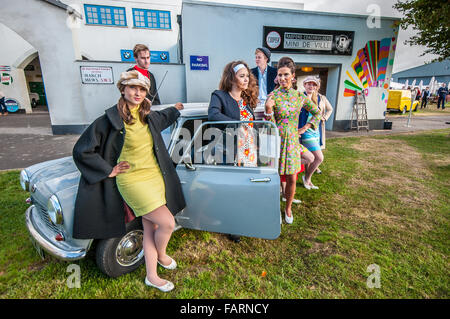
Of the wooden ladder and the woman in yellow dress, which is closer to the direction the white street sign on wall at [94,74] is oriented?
the woman in yellow dress

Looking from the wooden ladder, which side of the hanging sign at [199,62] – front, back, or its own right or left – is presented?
left

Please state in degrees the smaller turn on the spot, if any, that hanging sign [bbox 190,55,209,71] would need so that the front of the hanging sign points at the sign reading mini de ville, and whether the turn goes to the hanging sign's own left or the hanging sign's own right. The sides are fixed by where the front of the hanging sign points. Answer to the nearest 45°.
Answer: approximately 90° to the hanging sign's own left

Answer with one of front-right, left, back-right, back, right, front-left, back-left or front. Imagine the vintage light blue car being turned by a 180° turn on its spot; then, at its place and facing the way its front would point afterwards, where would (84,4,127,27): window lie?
front-left

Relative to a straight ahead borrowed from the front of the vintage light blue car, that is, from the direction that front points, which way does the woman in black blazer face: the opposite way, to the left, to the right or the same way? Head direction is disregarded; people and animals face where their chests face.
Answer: to the left

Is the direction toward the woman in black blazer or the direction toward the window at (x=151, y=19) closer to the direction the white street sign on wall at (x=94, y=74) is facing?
the woman in black blazer

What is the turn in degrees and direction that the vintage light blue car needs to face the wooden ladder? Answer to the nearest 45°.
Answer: approximately 180°

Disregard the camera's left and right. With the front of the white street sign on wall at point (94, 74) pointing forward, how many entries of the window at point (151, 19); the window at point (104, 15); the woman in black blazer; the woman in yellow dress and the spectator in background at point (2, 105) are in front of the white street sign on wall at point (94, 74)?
2

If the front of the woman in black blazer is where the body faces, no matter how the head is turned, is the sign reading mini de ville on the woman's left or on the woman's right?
on the woman's left

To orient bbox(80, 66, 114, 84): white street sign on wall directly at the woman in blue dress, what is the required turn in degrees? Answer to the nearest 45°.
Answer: approximately 45° to its left
